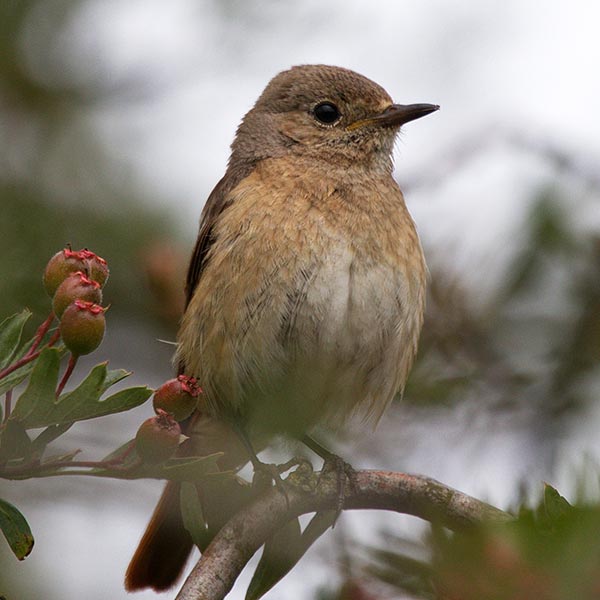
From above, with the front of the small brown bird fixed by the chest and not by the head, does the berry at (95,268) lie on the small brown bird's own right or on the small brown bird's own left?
on the small brown bird's own right

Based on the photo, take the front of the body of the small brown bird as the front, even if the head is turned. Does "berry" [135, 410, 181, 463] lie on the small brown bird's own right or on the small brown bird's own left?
on the small brown bird's own right

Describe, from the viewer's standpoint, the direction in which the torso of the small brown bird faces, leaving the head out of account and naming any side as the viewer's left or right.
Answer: facing the viewer and to the right of the viewer

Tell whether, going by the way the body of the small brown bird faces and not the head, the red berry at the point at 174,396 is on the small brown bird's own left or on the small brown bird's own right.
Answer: on the small brown bird's own right
